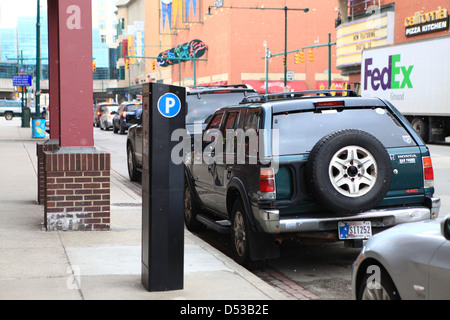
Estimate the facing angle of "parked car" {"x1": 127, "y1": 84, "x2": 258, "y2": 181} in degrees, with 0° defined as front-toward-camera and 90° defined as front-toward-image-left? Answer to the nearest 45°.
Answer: approximately 135°

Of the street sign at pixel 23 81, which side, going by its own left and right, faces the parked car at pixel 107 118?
left

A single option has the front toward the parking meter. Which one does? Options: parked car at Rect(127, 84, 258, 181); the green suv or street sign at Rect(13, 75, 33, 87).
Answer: the street sign

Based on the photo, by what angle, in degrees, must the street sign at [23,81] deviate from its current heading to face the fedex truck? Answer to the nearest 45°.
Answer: approximately 45° to its left

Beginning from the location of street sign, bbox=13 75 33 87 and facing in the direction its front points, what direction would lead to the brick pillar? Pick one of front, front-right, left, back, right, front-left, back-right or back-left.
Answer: front

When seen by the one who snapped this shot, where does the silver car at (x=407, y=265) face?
facing away from the viewer and to the left of the viewer

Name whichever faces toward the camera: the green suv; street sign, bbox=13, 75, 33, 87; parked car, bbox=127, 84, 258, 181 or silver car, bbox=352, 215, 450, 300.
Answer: the street sign

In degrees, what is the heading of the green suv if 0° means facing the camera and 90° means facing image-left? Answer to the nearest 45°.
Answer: approximately 135°

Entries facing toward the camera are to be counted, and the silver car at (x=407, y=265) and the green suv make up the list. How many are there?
0

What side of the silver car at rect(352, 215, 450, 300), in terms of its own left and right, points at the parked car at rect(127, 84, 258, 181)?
front

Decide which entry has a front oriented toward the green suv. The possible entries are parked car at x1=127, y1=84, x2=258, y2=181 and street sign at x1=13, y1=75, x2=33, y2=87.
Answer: the street sign

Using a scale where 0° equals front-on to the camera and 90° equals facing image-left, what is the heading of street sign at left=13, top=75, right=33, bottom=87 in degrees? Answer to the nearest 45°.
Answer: approximately 0°

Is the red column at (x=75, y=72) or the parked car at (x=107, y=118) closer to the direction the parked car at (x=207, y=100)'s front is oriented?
the parked car

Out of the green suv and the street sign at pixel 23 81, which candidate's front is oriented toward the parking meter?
the street sign

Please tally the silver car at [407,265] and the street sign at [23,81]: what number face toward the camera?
1

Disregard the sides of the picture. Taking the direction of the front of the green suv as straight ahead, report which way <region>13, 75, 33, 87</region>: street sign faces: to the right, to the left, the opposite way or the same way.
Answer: the opposite way
